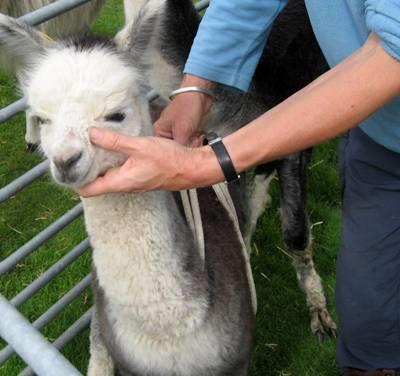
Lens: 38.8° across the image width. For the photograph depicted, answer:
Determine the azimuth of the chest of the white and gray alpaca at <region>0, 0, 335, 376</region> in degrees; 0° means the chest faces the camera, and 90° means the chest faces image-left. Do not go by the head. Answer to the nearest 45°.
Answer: approximately 45°
